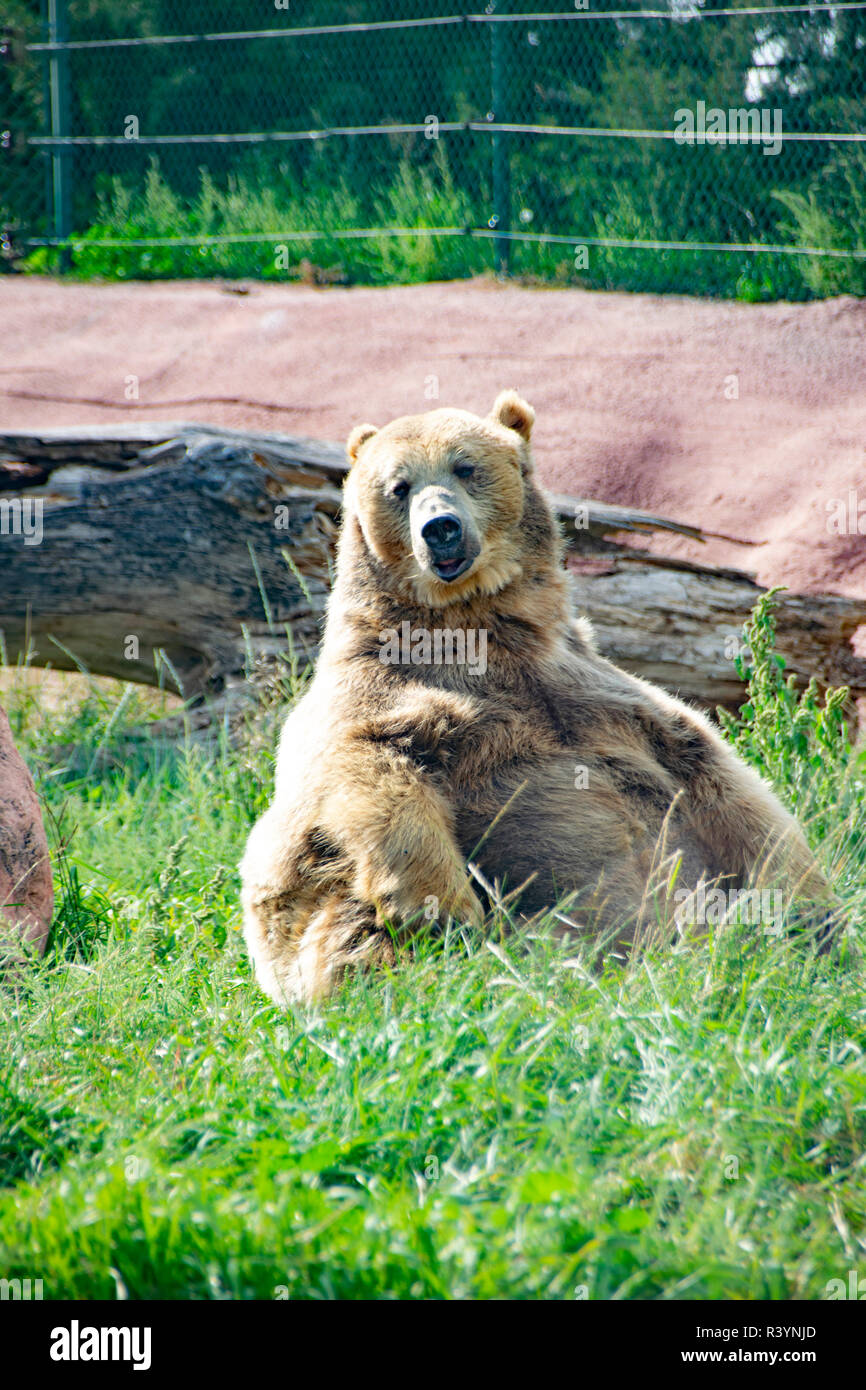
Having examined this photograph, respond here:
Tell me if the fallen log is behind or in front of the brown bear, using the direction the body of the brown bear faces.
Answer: behind

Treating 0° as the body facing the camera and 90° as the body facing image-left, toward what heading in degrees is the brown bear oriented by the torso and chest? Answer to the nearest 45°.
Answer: approximately 0°

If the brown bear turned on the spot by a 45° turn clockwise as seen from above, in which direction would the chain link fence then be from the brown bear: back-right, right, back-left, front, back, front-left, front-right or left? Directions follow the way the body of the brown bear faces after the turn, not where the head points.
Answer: back-right
